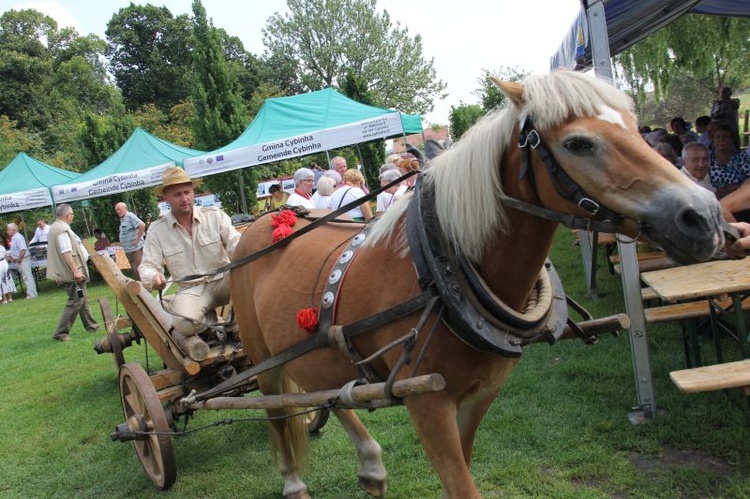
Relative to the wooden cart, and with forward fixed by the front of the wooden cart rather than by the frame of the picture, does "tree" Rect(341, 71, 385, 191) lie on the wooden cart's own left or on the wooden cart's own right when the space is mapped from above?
on the wooden cart's own left

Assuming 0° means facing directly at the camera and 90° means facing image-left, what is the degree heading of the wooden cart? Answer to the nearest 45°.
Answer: approximately 315°

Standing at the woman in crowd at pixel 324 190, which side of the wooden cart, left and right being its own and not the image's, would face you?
left

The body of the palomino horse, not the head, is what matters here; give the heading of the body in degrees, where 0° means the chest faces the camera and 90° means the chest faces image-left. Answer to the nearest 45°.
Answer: approximately 315°

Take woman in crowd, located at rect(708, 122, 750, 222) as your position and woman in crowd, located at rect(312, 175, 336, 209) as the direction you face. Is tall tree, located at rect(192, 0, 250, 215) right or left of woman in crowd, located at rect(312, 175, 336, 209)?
right

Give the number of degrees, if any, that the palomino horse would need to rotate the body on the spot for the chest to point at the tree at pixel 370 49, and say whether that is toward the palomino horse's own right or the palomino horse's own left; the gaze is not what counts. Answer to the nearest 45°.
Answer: approximately 135° to the palomino horse's own left
